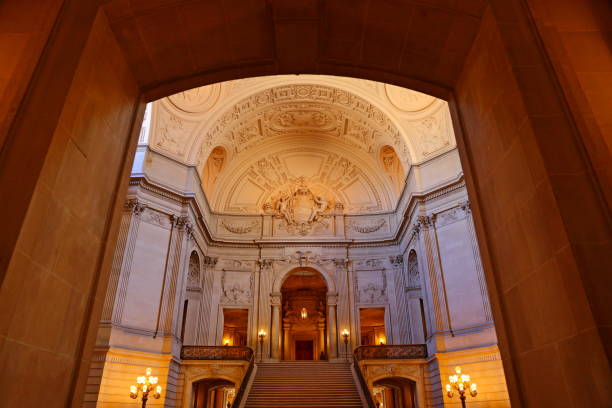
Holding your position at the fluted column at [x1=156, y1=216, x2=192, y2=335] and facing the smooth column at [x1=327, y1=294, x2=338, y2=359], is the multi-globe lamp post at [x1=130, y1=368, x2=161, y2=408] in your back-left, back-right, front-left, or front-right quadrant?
back-right

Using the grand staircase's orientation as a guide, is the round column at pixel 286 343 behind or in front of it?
behind

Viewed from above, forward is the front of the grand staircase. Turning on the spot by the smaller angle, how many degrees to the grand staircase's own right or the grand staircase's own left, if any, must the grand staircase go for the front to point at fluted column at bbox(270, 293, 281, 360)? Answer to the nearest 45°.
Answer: approximately 180°

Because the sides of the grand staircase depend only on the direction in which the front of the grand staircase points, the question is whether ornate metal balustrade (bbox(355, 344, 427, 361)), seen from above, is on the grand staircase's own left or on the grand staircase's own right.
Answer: on the grand staircase's own left

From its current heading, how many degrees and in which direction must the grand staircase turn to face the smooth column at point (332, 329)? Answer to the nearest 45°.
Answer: approximately 180°

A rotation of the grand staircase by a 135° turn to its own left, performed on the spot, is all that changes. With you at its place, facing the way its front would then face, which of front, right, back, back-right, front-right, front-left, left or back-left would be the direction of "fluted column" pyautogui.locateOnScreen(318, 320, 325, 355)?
front-left

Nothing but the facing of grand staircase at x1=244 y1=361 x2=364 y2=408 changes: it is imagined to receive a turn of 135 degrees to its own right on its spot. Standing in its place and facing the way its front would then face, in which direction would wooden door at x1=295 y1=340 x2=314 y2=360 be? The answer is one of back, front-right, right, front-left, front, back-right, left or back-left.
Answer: front-right

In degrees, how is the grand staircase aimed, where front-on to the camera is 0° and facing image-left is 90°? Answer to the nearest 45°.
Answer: approximately 0°

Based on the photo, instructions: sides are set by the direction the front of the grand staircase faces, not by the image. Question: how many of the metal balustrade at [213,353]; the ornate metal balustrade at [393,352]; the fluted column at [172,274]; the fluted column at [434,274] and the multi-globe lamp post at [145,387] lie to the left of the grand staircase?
2

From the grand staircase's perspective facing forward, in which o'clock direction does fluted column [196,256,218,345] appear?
The fluted column is roughly at 4 o'clock from the grand staircase.

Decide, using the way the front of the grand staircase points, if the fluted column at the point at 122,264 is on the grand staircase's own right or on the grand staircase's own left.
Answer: on the grand staircase's own right

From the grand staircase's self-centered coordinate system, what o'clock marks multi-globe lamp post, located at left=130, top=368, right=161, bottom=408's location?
The multi-globe lamp post is roughly at 2 o'clock from the grand staircase.

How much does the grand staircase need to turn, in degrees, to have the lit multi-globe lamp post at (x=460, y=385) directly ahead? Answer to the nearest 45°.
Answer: approximately 45° to its left

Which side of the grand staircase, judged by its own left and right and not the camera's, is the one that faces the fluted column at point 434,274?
left

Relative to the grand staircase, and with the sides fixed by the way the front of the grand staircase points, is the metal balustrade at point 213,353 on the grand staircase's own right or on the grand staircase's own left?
on the grand staircase's own right

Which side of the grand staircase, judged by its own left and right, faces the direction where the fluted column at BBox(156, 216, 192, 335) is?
right
